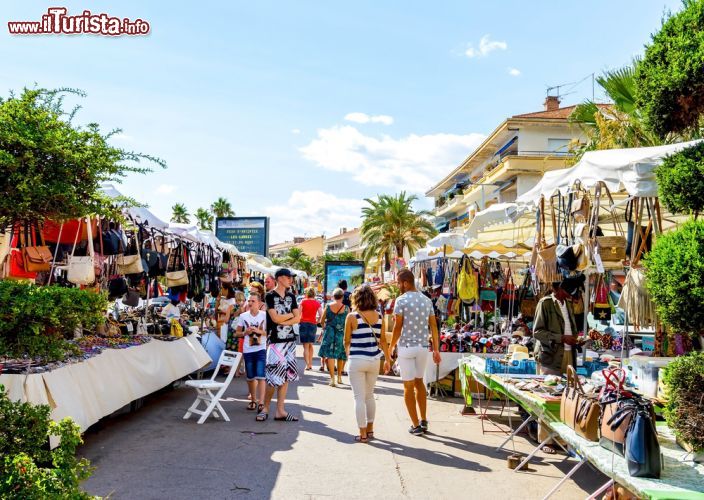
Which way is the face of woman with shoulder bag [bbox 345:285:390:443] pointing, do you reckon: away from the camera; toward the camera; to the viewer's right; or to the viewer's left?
away from the camera

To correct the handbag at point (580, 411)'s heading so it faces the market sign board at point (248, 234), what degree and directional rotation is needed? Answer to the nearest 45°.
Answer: approximately 90° to its right

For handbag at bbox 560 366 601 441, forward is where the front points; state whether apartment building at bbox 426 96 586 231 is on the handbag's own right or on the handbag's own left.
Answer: on the handbag's own right

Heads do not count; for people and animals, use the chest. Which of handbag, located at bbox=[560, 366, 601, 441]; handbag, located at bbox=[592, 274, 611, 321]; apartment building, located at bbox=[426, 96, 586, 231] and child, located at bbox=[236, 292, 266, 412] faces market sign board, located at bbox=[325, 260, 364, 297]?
the apartment building

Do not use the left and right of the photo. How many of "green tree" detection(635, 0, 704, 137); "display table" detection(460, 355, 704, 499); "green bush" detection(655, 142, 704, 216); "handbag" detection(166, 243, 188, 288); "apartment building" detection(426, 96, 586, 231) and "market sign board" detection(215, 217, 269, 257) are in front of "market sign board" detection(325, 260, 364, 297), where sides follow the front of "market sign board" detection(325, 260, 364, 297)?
4

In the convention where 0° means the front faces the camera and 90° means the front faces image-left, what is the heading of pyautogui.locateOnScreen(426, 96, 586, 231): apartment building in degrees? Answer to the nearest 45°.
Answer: approximately 45°

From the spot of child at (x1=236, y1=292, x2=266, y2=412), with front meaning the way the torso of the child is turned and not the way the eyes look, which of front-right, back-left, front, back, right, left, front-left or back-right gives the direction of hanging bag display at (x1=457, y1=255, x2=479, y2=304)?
back-left

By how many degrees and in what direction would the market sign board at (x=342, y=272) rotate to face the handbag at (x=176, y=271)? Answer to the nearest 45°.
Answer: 0° — it already faces it

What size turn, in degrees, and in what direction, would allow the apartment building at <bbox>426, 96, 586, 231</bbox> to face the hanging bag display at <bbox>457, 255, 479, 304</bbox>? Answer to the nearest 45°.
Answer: approximately 45° to its left

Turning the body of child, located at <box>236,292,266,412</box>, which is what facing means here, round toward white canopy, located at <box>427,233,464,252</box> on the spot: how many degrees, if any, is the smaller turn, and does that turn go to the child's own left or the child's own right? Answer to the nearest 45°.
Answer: approximately 135° to the child's own left

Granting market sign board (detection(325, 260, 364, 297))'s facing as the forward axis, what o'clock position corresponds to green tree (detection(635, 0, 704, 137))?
The green tree is roughly at 12 o'clock from the market sign board.
